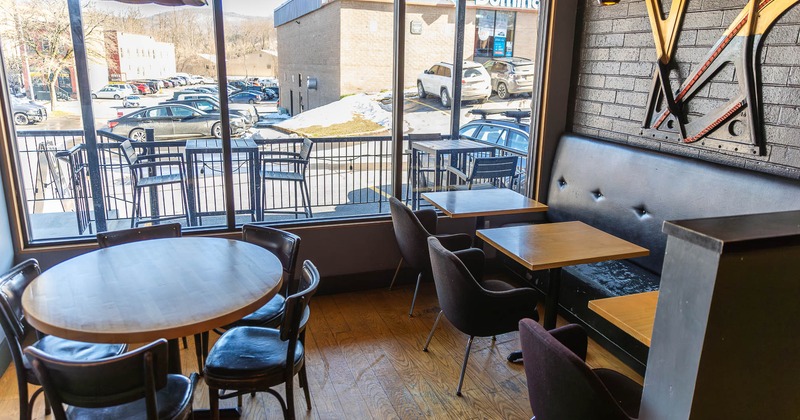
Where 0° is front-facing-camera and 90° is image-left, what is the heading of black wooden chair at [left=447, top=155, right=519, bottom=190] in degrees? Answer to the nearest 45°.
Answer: approximately 135°

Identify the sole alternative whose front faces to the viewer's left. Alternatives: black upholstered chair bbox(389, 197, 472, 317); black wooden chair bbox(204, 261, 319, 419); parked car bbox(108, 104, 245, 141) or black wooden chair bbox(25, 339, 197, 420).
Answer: black wooden chair bbox(204, 261, 319, 419)

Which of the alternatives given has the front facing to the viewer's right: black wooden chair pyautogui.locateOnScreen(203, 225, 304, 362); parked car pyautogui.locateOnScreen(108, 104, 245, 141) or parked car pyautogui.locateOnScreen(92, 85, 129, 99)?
parked car pyautogui.locateOnScreen(108, 104, 245, 141)

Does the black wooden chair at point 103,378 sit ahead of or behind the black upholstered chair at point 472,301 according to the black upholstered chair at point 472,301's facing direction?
behind

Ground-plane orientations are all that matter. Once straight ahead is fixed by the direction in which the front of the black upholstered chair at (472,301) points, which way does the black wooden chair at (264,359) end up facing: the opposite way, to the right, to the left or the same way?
the opposite way

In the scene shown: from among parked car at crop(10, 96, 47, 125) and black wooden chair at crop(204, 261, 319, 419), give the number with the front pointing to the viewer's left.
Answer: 1

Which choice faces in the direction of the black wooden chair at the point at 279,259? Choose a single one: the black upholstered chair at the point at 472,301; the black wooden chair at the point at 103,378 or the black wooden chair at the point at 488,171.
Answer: the black wooden chair at the point at 103,378

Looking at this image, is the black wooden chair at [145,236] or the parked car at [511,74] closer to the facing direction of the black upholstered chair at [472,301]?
the parked car

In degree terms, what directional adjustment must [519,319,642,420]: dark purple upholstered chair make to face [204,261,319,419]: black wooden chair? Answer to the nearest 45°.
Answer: approximately 135° to its left

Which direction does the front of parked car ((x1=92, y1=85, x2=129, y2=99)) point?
to the viewer's left

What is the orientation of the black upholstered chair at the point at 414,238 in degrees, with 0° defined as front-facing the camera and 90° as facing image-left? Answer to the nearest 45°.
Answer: approximately 225°

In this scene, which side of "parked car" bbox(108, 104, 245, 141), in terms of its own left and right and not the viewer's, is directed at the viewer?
right
